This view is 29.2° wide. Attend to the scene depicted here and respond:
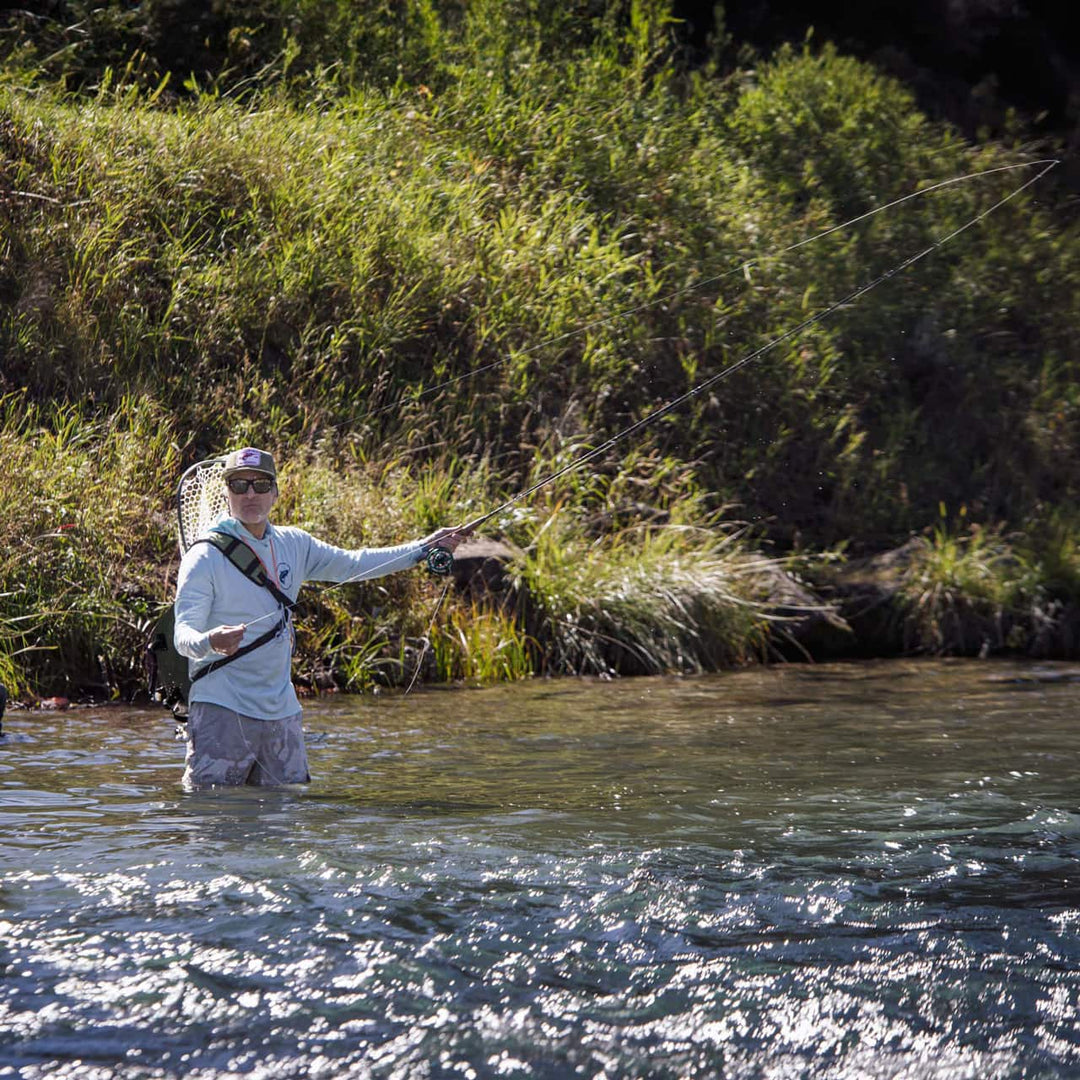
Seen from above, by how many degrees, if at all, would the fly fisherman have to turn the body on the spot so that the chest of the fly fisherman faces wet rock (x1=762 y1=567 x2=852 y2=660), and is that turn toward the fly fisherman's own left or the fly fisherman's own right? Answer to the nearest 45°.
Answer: approximately 90° to the fly fisherman's own left

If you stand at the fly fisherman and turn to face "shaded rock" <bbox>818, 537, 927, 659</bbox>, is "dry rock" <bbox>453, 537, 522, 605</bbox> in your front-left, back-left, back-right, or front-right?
front-left

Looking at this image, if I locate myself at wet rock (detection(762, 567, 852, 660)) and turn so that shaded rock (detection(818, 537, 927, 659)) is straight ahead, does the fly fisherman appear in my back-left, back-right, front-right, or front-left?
back-right

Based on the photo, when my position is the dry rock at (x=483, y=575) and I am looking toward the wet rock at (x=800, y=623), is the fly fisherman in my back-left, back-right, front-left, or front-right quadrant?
back-right

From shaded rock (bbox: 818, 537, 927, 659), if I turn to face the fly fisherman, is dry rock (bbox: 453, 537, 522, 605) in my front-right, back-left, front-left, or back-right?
front-right

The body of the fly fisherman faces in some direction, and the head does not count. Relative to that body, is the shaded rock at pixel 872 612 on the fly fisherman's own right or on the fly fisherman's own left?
on the fly fisherman's own left

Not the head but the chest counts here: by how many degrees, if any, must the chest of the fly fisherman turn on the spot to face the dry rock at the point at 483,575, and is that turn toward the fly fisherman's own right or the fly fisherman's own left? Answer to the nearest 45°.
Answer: approximately 135° to the fly fisherman's own left

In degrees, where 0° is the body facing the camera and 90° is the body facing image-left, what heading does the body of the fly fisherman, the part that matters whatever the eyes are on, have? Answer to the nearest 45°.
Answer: approximately 315°
